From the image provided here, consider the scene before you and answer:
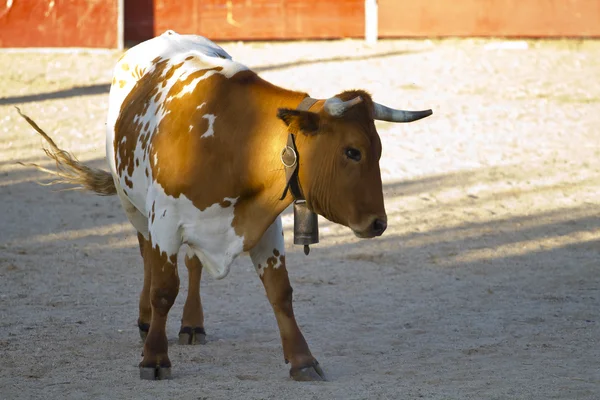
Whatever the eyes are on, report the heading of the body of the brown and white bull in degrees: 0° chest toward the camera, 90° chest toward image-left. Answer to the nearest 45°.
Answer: approximately 315°
